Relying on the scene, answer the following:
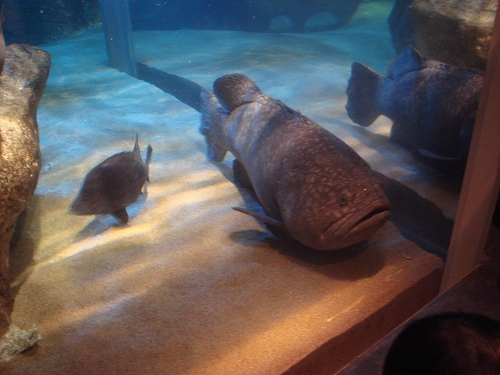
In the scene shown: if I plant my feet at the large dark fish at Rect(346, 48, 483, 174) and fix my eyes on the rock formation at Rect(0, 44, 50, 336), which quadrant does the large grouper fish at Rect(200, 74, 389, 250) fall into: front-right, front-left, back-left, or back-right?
front-left

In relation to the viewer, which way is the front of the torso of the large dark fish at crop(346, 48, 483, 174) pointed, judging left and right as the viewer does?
facing to the right of the viewer

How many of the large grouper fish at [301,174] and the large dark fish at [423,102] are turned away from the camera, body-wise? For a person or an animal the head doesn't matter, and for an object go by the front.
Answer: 0

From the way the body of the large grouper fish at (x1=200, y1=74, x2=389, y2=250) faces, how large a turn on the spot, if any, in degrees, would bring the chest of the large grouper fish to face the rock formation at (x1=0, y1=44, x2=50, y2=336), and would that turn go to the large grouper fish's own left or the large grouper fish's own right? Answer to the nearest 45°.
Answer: approximately 135° to the large grouper fish's own right

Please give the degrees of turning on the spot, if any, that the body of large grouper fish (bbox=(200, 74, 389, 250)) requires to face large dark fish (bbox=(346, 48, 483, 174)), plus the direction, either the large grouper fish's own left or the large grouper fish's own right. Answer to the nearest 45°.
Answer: approximately 90° to the large grouper fish's own left

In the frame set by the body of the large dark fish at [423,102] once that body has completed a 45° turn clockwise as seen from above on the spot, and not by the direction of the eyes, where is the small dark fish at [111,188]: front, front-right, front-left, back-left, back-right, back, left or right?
right

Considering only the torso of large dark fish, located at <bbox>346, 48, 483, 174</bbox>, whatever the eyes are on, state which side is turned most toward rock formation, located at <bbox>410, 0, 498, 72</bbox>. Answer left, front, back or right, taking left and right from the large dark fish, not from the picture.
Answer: left
